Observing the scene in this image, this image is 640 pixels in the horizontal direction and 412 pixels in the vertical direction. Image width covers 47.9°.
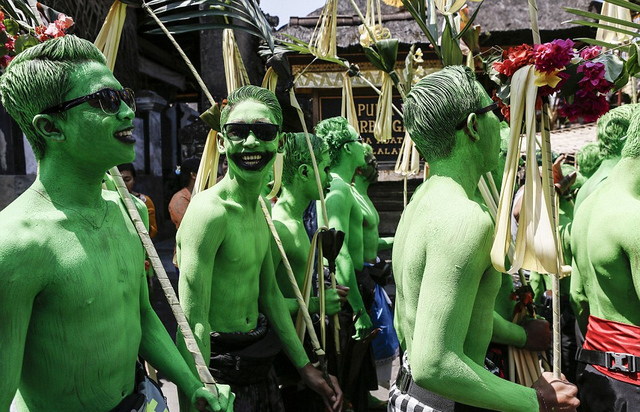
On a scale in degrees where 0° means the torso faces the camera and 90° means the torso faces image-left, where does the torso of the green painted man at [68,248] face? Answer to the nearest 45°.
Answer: approximately 315°

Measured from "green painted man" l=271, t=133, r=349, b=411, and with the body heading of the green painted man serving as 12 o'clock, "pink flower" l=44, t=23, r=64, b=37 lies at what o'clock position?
The pink flower is roughly at 4 o'clock from the green painted man.

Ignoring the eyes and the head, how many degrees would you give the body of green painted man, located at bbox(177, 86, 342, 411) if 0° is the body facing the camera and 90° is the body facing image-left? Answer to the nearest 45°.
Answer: approximately 315°
